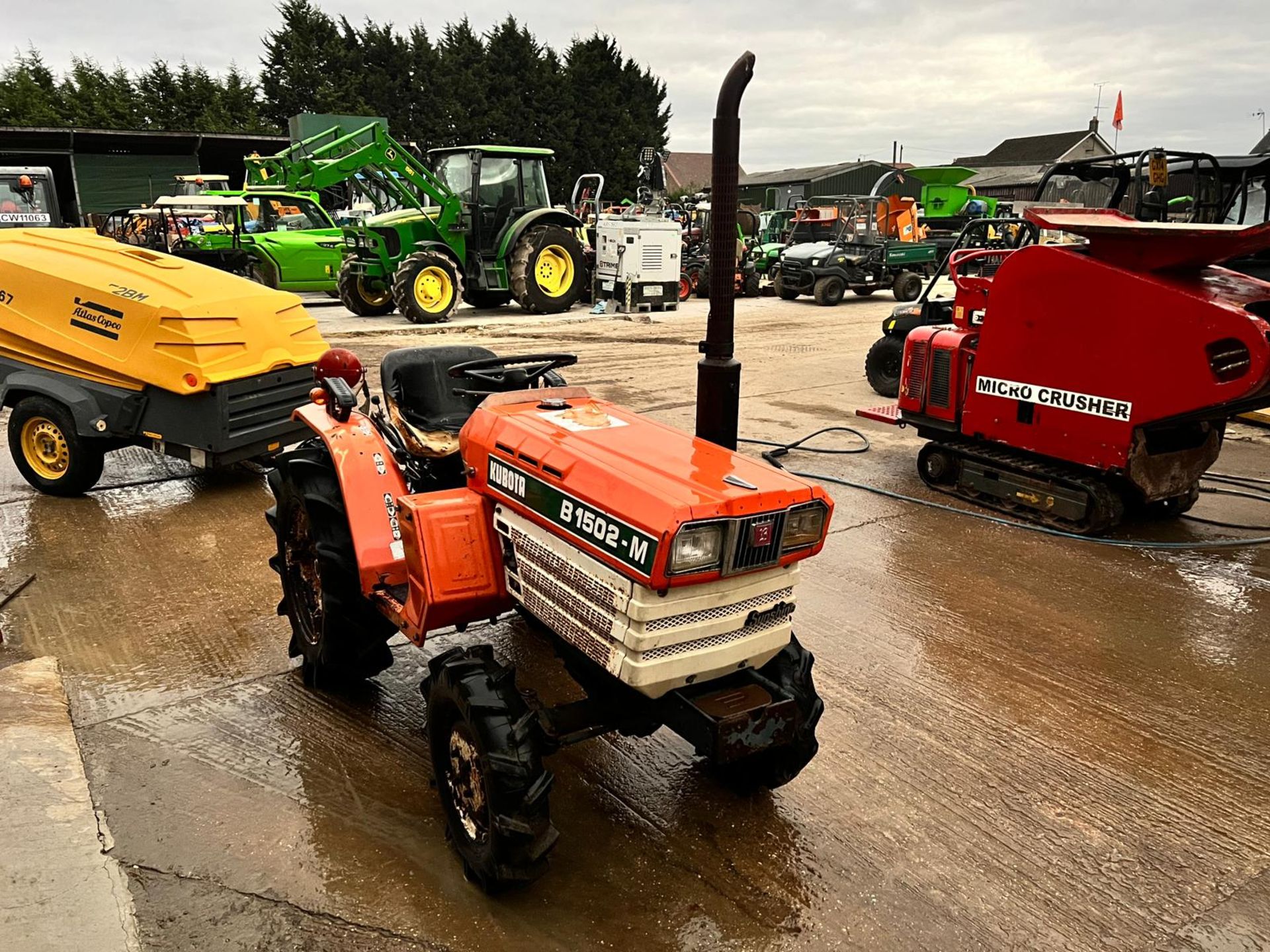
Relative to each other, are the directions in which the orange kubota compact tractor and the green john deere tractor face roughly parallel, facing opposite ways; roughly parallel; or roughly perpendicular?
roughly perpendicular

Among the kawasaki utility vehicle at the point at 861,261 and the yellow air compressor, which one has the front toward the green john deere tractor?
the kawasaki utility vehicle

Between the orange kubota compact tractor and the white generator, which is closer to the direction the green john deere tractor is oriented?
the orange kubota compact tractor

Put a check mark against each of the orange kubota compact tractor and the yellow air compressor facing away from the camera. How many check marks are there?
0

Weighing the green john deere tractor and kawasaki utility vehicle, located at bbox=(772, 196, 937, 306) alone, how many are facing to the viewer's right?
0

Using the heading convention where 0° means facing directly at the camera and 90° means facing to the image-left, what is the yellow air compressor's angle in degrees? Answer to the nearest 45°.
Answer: approximately 315°

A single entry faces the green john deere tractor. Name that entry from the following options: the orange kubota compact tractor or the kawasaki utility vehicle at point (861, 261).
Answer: the kawasaki utility vehicle

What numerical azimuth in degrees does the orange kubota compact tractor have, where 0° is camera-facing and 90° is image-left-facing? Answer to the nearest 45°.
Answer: approximately 315°

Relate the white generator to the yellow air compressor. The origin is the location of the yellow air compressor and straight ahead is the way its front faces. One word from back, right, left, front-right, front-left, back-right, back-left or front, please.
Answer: left
